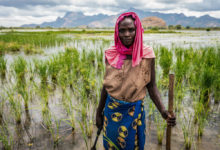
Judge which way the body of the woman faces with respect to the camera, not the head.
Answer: toward the camera

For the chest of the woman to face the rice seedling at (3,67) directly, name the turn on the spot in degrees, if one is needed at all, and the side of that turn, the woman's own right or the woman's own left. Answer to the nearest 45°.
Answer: approximately 135° to the woman's own right
